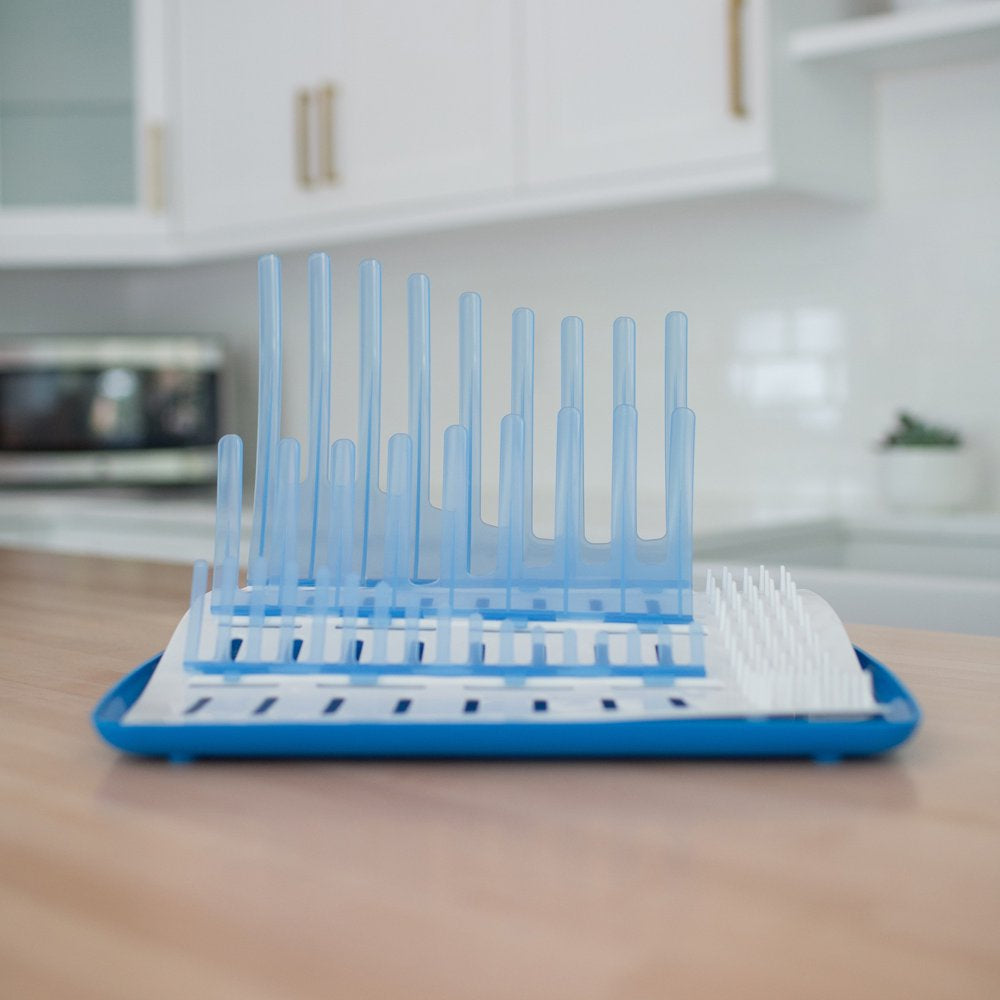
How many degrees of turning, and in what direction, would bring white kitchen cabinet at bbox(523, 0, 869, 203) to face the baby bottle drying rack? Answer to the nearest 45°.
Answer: approximately 45° to its left

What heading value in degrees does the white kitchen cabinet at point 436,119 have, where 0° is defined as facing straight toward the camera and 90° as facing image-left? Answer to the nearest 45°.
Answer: approximately 45°

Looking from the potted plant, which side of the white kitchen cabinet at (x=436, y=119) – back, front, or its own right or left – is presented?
left

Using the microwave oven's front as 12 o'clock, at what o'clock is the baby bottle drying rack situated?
The baby bottle drying rack is roughly at 12 o'clock from the microwave oven.

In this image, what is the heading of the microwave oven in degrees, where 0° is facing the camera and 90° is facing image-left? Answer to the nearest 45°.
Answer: approximately 0°

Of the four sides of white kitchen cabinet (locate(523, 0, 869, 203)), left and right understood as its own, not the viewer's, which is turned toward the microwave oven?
right

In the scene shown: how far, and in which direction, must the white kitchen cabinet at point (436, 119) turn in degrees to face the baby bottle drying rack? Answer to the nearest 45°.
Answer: approximately 45° to its left

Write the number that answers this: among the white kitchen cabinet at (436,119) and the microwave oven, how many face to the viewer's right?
0

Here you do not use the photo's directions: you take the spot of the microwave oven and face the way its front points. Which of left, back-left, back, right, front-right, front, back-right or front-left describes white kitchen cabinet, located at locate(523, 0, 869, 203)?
front-left

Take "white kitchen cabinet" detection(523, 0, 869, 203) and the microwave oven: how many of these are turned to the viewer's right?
0

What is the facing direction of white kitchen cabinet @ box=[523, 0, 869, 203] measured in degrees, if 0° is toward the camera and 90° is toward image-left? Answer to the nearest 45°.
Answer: approximately 45°
